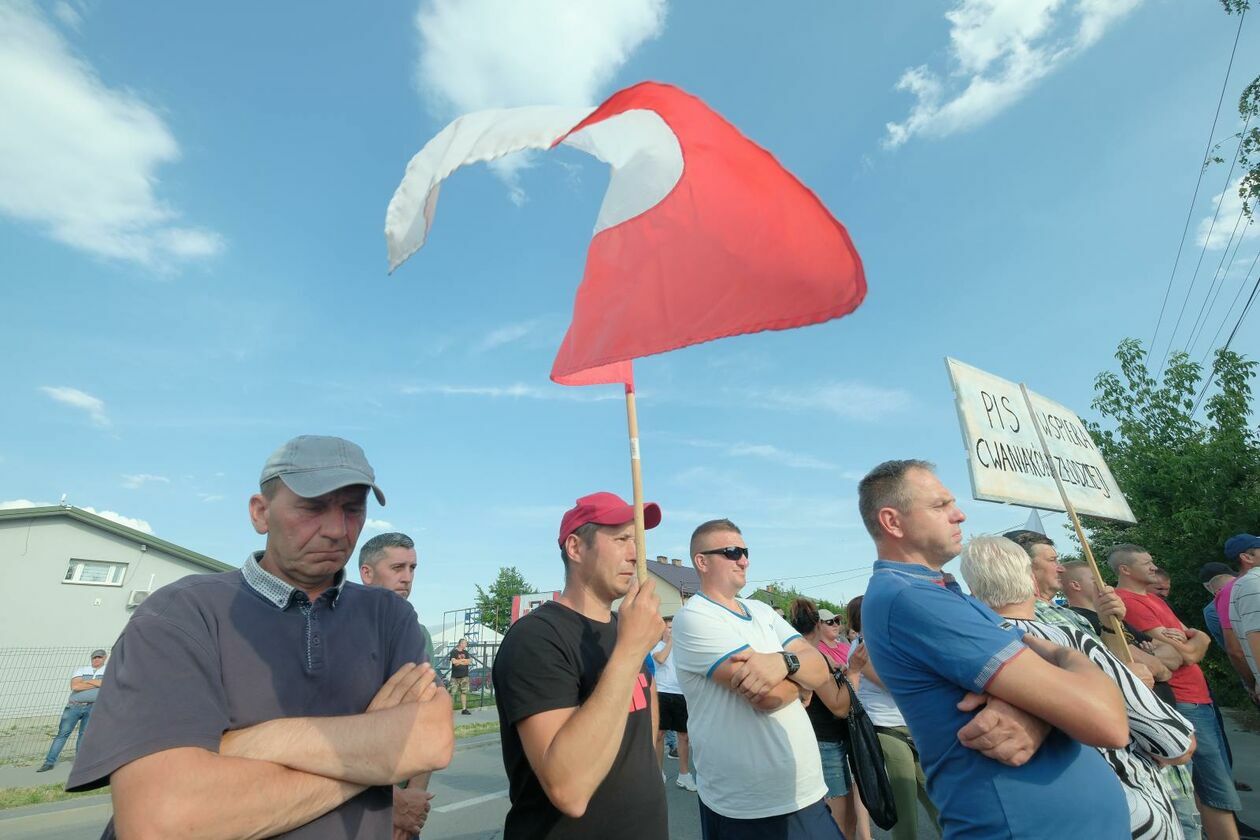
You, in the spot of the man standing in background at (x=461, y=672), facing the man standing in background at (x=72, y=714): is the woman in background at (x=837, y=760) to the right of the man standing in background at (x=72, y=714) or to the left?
left

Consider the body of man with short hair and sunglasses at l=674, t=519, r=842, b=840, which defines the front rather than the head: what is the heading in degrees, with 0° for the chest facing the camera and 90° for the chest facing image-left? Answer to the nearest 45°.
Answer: approximately 315°

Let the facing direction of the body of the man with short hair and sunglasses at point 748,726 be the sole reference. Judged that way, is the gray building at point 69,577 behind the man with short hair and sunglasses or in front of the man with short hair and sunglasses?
behind

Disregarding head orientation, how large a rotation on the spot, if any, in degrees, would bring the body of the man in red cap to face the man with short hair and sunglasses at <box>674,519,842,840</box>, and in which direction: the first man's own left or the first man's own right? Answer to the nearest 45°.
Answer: approximately 90° to the first man's own left

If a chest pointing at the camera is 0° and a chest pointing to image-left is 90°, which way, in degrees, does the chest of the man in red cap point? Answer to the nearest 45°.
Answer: approximately 315°

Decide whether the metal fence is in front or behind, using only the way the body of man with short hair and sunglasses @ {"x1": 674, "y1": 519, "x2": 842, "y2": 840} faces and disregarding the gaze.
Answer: behind

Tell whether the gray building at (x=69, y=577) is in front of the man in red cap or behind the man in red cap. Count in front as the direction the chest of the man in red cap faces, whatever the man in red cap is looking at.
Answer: behind

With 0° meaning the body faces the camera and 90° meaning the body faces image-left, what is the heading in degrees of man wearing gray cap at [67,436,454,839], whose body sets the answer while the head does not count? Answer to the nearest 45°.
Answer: approximately 315°

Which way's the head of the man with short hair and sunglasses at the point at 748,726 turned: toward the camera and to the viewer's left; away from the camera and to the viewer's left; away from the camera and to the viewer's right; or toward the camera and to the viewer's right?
toward the camera and to the viewer's right

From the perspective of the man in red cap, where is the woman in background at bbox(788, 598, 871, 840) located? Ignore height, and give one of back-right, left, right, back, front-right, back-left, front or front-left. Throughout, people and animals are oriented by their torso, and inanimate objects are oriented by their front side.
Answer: left

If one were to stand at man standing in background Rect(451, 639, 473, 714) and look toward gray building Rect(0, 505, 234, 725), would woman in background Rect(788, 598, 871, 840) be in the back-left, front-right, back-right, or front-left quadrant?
back-left

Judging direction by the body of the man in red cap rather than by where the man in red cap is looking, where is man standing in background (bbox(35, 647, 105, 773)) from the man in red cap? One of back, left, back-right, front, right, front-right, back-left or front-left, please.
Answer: back
